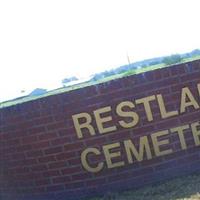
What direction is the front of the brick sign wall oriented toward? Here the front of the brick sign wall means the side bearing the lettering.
toward the camera
